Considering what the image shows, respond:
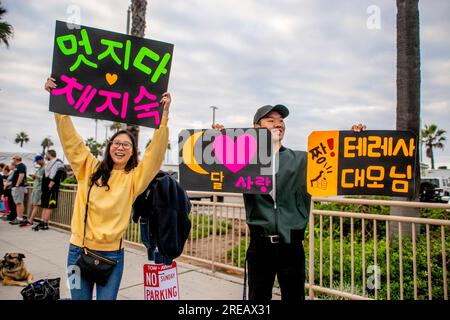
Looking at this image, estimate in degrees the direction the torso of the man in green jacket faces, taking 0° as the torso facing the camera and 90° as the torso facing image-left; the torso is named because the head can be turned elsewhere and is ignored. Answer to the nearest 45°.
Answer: approximately 0°

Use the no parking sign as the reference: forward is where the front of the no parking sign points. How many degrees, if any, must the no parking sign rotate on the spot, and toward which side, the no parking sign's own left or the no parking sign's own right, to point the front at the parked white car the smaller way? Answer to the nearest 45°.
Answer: approximately 135° to the no parking sign's own left

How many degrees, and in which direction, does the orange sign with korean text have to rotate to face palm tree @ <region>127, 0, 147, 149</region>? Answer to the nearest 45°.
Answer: approximately 135° to its right

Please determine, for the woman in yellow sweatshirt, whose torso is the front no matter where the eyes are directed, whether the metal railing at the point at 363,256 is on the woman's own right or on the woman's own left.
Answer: on the woman's own left

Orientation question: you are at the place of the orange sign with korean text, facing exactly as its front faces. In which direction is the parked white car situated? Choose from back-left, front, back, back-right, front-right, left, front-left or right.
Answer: back

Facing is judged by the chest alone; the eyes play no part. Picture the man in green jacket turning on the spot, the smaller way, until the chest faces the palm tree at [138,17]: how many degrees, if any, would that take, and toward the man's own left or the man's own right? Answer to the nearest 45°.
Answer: approximately 135° to the man's own right

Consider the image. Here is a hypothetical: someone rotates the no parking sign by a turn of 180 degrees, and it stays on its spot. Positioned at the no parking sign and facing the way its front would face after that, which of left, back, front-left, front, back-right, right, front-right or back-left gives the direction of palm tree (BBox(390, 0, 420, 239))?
front-right

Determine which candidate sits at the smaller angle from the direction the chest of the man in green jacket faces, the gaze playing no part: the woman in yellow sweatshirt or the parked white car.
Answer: the woman in yellow sweatshirt

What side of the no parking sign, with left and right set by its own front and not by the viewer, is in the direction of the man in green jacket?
left
